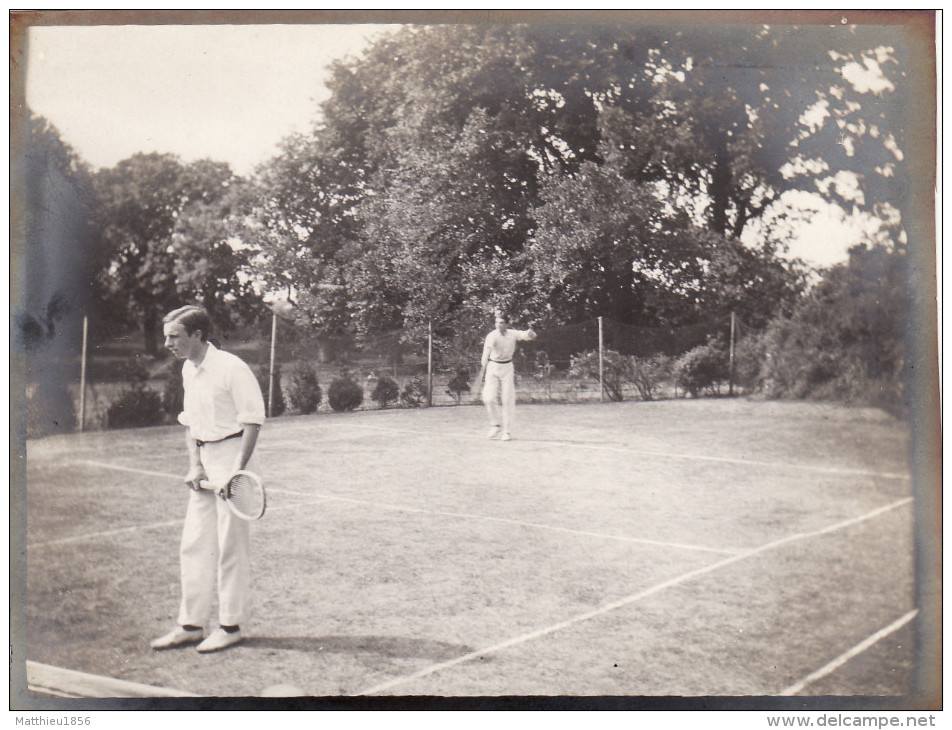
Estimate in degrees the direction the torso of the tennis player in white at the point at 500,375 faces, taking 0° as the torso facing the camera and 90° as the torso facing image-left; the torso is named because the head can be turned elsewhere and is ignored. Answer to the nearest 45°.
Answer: approximately 0°

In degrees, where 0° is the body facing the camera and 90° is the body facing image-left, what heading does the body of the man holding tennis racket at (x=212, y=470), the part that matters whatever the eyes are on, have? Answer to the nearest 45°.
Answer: approximately 45°

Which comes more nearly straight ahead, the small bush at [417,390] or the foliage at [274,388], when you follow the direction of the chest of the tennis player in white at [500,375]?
the foliage

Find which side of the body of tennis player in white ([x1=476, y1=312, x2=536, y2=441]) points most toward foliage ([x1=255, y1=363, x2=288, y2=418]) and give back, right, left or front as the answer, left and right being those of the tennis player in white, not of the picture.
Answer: right

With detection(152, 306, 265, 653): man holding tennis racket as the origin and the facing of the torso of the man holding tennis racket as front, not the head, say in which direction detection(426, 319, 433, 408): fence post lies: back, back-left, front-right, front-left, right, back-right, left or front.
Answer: back

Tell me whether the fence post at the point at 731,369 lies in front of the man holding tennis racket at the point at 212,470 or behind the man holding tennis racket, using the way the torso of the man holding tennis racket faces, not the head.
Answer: behind

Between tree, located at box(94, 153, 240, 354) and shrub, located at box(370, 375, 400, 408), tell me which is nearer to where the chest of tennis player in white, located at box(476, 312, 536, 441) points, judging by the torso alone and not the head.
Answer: the tree
